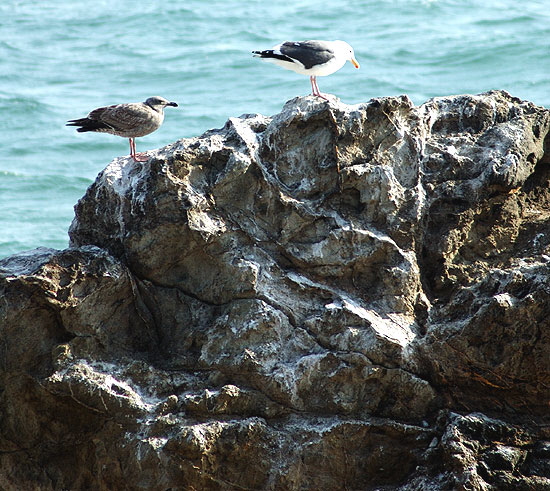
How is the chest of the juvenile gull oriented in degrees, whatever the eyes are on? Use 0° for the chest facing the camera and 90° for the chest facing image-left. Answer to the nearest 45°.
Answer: approximately 270°

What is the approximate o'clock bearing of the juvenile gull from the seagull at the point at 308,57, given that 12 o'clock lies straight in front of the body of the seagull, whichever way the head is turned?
The juvenile gull is roughly at 5 o'clock from the seagull.

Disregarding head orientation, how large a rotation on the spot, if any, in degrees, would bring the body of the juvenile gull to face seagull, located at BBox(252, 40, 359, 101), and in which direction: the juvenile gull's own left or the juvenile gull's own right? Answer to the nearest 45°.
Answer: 0° — it already faces it

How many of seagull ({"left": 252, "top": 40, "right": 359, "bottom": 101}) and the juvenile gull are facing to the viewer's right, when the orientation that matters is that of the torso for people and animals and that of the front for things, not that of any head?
2

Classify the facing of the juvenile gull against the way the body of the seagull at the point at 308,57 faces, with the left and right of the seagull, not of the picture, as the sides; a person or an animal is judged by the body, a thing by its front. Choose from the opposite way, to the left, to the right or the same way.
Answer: the same way

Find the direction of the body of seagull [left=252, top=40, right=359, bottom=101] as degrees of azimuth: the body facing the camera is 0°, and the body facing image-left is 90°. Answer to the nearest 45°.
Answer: approximately 270°
